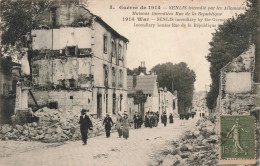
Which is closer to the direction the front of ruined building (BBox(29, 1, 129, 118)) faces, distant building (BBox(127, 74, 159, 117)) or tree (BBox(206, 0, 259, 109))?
the tree

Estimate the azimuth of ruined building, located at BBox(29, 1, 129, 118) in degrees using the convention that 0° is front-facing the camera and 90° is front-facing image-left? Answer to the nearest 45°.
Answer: approximately 315°

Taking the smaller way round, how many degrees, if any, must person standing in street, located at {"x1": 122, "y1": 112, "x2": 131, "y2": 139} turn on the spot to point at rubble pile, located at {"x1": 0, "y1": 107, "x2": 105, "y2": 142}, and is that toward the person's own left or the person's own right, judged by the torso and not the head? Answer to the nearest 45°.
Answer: approximately 45° to the person's own right

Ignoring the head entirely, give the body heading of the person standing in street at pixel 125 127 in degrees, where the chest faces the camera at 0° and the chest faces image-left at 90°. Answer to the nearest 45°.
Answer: approximately 0°
